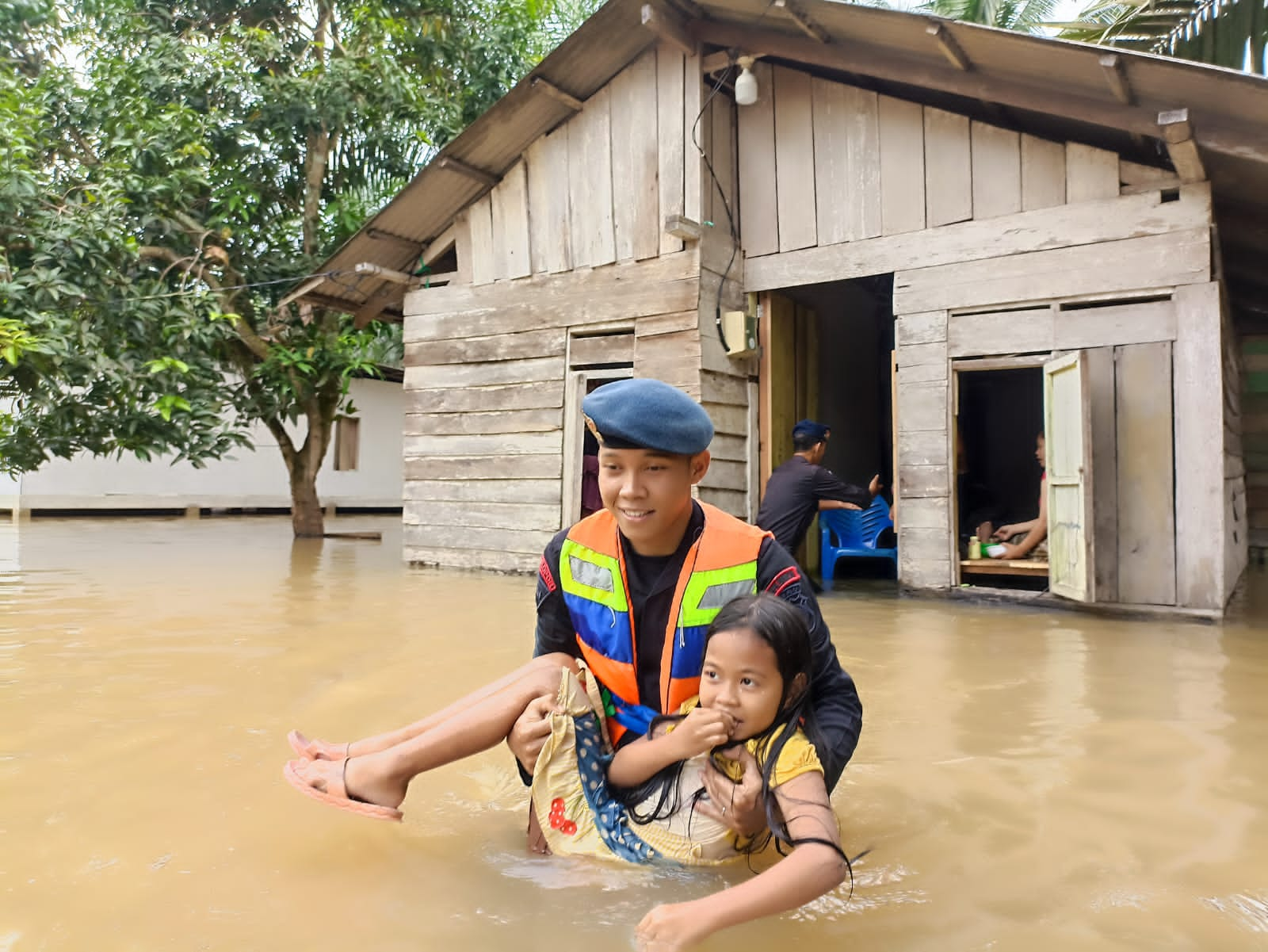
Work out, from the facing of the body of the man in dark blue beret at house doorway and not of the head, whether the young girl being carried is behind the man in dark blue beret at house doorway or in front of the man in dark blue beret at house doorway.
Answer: behind

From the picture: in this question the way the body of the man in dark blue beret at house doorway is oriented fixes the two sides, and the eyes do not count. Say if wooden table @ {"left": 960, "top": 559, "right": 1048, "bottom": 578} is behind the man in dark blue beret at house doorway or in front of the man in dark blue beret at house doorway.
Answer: in front

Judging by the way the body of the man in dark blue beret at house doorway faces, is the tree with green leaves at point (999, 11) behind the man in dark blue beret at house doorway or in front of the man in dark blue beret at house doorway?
in front

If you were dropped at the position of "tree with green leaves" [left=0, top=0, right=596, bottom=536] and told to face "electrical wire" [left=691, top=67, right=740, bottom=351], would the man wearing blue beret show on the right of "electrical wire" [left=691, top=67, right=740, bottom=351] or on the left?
right

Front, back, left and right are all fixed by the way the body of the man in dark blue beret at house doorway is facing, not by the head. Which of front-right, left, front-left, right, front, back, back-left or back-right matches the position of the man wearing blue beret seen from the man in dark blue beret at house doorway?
back-right

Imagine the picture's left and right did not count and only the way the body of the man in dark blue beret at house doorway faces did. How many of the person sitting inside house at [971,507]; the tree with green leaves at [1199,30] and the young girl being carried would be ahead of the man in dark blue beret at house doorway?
2

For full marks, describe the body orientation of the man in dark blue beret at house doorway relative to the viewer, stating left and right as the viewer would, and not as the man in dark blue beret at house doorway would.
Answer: facing away from the viewer and to the right of the viewer

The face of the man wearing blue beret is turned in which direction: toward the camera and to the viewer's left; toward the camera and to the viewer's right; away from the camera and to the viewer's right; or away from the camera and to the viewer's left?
toward the camera and to the viewer's left

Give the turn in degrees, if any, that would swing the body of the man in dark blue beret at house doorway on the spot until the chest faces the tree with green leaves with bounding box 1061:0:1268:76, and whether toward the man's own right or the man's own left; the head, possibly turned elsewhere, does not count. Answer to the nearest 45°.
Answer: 0° — they already face it
